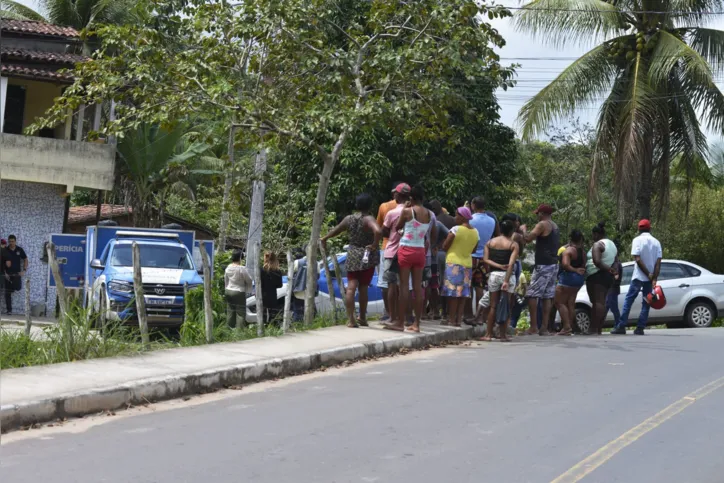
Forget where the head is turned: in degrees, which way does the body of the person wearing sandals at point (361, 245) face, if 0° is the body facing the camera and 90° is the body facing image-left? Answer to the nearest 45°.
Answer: approximately 180°

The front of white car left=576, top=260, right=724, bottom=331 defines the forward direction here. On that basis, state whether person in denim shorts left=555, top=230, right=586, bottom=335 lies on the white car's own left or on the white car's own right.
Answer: on the white car's own left

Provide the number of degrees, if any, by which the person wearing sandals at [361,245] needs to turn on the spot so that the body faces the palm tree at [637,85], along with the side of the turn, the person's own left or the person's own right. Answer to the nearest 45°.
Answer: approximately 45° to the person's own right

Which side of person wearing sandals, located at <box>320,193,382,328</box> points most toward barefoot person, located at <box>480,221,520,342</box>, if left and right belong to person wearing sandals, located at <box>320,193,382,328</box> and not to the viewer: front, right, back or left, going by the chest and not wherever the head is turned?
right

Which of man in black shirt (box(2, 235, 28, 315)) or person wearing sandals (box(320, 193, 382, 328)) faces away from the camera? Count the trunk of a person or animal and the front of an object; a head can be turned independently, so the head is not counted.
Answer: the person wearing sandals

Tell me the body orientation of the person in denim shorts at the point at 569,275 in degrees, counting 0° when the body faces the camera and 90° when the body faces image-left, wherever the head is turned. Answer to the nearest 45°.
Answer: approximately 135°

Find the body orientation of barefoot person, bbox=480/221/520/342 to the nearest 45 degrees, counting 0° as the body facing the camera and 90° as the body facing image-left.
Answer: approximately 180°

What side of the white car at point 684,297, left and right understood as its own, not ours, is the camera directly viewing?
left

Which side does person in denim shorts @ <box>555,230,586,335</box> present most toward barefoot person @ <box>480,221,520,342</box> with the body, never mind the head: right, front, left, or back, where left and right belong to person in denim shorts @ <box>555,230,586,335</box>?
left
